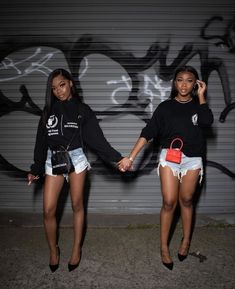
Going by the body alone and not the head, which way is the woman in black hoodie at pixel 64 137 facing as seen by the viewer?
toward the camera
